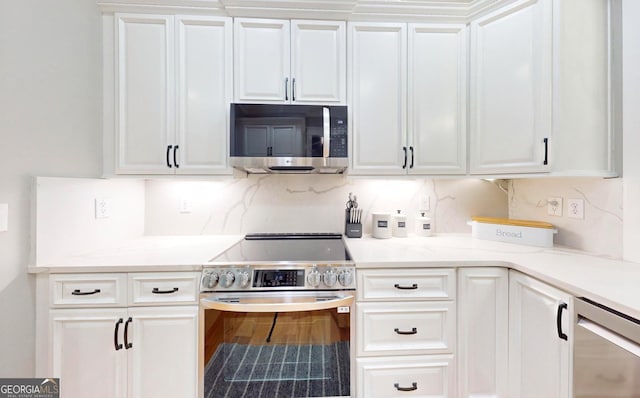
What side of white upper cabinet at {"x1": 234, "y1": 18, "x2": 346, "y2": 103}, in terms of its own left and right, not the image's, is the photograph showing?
front

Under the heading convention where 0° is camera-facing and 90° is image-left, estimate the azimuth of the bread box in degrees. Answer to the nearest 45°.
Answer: approximately 45°

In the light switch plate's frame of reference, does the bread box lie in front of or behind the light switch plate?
in front

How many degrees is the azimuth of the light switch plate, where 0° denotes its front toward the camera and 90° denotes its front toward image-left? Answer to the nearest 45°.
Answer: approximately 315°

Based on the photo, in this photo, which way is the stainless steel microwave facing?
toward the camera

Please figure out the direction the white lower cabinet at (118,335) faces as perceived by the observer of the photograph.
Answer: facing the viewer

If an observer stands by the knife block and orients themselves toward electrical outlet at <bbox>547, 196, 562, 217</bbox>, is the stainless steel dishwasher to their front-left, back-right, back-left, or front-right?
front-right

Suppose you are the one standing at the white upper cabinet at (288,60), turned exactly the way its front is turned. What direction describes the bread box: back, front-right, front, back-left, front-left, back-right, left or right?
left

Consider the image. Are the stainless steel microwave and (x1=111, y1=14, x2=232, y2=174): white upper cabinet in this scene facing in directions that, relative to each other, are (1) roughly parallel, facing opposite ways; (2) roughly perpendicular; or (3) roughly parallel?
roughly parallel

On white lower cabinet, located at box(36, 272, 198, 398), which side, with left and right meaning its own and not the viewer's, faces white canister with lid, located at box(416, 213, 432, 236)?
left
